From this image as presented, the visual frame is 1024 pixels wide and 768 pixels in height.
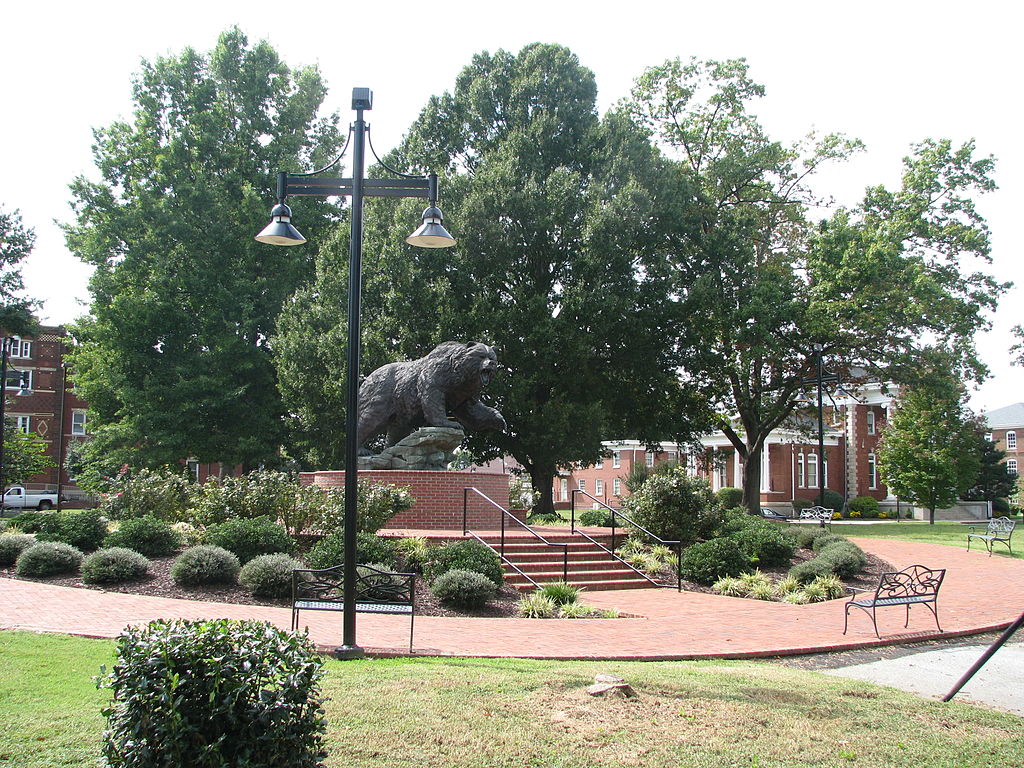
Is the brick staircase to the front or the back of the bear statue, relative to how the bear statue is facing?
to the front

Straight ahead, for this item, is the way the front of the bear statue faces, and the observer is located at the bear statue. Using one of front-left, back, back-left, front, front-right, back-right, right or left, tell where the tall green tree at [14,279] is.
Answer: back

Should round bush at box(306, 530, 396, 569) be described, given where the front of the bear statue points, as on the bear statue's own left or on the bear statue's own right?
on the bear statue's own right

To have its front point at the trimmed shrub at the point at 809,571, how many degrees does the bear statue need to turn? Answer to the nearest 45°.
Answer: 0° — it already faces it

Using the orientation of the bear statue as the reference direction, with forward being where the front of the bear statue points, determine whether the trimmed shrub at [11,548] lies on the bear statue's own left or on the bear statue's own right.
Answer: on the bear statue's own right

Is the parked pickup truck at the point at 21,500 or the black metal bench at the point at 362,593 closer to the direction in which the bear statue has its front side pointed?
the black metal bench

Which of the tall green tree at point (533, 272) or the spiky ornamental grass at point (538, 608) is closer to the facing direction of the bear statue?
the spiky ornamental grass

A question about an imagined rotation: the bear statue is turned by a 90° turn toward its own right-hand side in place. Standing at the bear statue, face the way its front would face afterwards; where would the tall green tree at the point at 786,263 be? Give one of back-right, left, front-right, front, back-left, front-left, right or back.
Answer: back

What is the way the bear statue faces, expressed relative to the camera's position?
facing the viewer and to the right of the viewer

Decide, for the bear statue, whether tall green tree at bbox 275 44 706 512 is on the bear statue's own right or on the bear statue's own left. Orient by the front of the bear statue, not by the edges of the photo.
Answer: on the bear statue's own left

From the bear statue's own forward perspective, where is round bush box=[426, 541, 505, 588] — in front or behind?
in front

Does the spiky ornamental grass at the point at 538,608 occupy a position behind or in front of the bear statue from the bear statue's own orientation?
in front
